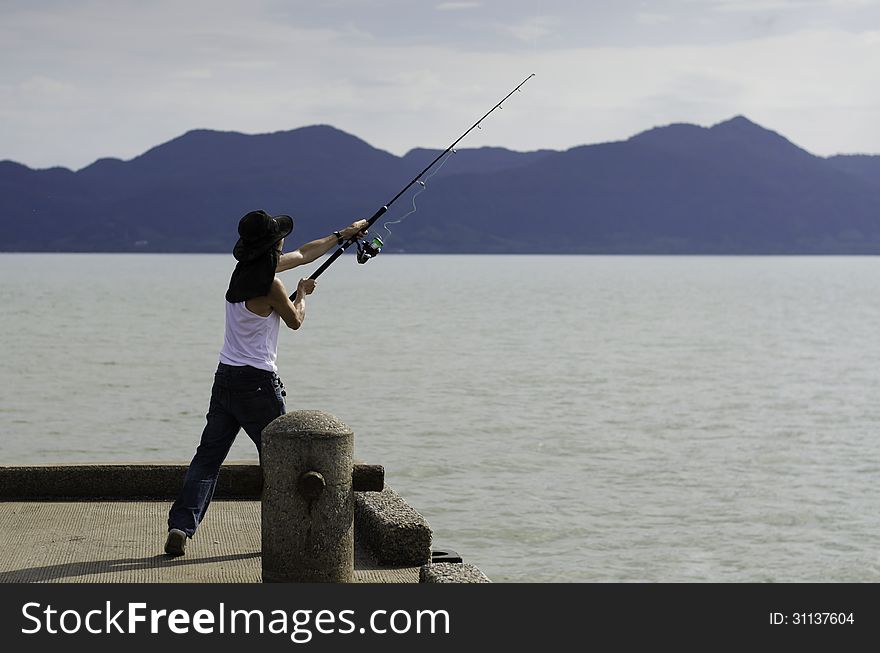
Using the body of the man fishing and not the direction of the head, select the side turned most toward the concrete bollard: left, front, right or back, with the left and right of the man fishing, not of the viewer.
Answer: right

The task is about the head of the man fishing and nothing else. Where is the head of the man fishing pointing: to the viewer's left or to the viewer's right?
to the viewer's right

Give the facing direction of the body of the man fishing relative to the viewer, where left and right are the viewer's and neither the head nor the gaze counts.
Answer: facing away from the viewer and to the right of the viewer
